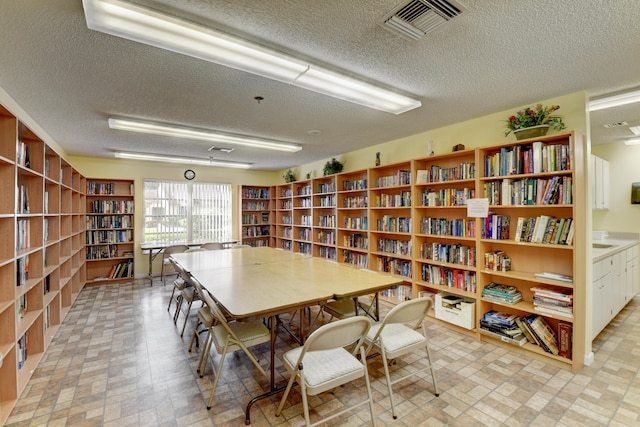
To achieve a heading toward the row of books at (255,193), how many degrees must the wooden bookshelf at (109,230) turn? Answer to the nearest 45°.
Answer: approximately 90° to its left

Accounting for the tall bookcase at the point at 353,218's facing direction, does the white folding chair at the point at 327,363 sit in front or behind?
in front

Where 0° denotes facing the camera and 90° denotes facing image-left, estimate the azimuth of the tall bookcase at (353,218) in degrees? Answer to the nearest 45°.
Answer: approximately 45°

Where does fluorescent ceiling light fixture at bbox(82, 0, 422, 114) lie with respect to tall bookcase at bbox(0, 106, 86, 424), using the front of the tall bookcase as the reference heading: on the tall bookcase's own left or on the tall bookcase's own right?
on the tall bookcase's own right

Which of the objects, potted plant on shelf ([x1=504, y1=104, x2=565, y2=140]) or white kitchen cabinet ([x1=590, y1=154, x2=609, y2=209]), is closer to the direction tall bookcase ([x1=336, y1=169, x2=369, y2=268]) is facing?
the potted plant on shelf
